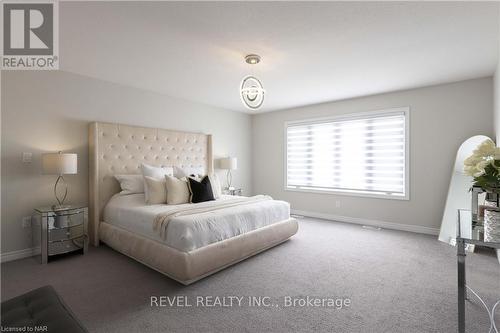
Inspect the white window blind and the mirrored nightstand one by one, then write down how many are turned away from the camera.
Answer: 0

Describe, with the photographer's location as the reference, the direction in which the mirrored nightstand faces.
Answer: facing the viewer and to the right of the viewer

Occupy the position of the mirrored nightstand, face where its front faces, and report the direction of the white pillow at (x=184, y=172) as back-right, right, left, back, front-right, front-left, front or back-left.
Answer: front-left

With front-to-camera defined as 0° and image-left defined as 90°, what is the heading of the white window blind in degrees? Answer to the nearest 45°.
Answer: approximately 45°

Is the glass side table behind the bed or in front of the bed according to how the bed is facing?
in front

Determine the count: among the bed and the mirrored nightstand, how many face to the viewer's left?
0

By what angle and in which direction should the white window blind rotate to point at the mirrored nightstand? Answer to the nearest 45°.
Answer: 0° — it already faces it

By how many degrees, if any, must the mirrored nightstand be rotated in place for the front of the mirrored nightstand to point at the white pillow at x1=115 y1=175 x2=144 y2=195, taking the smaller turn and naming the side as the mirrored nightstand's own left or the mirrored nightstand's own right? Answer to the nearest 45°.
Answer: approximately 45° to the mirrored nightstand's own left

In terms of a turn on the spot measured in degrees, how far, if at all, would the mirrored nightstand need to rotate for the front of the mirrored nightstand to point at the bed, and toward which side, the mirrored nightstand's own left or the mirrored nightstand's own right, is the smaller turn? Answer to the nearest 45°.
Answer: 0° — it already faces it

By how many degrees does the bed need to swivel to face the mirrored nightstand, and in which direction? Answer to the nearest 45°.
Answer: approximately 135° to its right

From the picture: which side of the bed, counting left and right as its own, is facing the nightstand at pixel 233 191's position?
left

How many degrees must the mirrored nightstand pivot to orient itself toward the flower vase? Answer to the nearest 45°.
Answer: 0° — it already faces it

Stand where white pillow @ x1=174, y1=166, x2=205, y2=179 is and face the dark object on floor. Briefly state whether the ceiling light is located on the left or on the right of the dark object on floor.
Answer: left

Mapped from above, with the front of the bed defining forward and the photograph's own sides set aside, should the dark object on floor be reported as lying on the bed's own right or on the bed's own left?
on the bed's own right

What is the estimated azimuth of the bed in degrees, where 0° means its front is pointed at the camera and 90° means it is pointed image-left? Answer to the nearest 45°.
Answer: approximately 315°

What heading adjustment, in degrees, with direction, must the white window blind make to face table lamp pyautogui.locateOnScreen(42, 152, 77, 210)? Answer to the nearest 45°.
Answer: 0° — it already faces it
